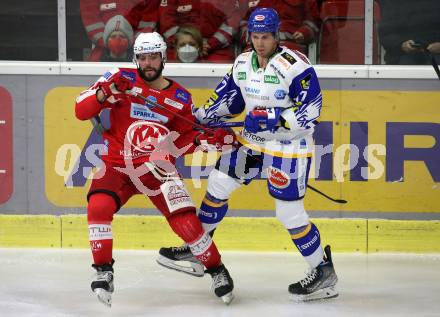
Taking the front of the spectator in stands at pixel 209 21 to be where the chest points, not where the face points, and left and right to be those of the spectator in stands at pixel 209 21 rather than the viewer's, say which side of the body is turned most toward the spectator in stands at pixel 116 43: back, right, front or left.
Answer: right

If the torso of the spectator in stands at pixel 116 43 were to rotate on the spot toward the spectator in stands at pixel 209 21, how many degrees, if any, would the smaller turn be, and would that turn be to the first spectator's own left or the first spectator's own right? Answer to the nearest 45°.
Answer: approximately 90° to the first spectator's own left

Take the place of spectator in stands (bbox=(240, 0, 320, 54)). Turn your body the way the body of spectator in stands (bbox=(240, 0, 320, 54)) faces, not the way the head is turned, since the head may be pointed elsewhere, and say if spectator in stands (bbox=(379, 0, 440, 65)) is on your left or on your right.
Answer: on your left

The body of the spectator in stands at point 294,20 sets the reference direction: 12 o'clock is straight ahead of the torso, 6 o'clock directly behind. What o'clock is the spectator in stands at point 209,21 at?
the spectator in stands at point 209,21 is roughly at 3 o'clock from the spectator in stands at point 294,20.

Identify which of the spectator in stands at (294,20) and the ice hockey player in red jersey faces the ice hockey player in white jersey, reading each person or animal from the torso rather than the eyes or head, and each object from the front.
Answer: the spectator in stands

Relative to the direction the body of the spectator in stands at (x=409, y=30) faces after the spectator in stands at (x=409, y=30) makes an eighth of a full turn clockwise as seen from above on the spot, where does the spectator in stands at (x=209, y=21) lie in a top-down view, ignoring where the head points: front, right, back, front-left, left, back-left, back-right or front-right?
front-right

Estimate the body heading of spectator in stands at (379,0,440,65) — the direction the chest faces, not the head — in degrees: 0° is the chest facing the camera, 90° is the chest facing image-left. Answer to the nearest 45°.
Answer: approximately 0°
